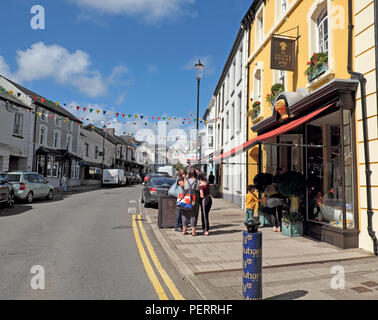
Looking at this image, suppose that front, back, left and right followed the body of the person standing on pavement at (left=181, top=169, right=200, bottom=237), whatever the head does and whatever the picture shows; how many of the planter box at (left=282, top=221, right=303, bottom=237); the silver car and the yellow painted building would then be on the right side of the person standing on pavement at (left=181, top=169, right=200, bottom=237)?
2

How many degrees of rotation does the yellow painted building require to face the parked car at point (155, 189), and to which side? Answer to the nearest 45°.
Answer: approximately 90° to its right

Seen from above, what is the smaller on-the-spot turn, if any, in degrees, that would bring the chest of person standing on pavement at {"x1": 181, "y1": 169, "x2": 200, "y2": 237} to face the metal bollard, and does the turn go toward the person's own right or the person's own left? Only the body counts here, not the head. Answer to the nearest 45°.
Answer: approximately 180°

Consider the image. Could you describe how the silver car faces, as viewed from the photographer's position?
facing away from the viewer and to the right of the viewer

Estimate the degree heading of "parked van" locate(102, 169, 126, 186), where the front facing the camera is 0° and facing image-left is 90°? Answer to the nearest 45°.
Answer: approximately 225°

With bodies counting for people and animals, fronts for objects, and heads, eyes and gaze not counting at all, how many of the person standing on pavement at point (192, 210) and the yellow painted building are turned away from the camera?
1

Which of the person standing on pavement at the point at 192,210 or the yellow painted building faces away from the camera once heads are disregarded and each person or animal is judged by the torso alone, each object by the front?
the person standing on pavement

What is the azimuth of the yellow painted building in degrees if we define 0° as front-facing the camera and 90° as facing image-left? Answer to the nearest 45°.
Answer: approximately 45°

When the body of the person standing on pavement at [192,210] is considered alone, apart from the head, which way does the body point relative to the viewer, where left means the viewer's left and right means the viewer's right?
facing away from the viewer

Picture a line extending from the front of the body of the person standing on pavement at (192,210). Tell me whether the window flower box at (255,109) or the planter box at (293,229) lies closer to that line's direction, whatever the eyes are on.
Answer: the window flower box

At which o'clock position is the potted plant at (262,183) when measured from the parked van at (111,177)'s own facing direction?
The potted plant is roughly at 4 o'clock from the parked van.

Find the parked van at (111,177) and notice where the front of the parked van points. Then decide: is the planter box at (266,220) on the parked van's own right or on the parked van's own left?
on the parked van's own right

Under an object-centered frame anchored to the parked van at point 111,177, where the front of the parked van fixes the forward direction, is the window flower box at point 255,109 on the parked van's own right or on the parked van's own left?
on the parked van's own right
